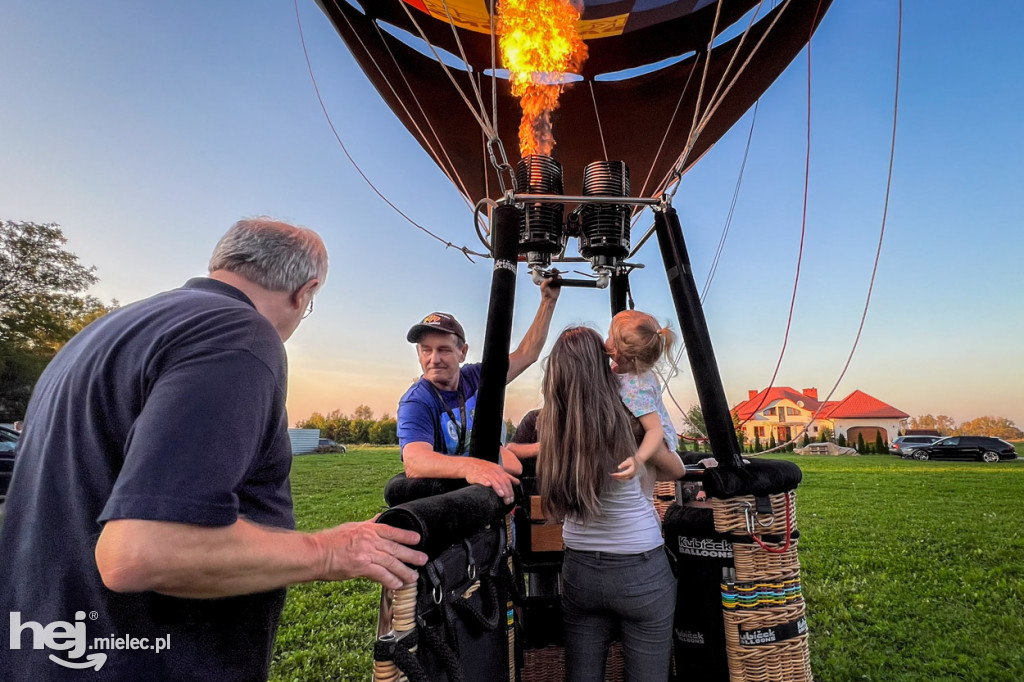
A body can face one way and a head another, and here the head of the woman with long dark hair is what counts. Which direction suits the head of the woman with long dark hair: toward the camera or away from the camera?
away from the camera

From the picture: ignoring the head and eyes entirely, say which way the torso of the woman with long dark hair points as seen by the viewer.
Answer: away from the camera

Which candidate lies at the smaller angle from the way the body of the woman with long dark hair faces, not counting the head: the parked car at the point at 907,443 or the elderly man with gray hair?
the parked car

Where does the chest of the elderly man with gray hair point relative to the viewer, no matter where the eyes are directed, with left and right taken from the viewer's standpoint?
facing away from the viewer and to the right of the viewer

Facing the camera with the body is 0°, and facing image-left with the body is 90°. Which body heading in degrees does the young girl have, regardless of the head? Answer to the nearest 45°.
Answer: approximately 90°

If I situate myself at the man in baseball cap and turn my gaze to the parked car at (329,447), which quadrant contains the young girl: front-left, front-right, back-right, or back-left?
back-right
